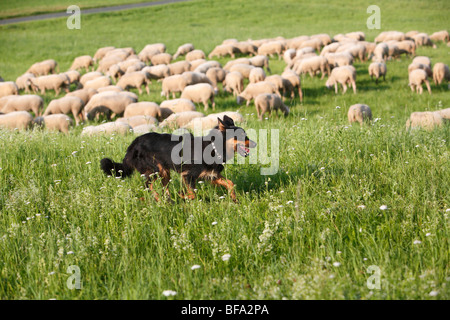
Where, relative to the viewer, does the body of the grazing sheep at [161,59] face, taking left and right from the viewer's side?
facing to the left of the viewer

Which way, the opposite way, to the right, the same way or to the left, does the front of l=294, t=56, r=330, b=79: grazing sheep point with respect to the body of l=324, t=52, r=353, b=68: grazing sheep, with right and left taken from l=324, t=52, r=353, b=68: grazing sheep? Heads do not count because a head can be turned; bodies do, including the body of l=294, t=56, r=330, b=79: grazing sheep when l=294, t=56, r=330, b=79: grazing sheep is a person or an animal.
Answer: the same way

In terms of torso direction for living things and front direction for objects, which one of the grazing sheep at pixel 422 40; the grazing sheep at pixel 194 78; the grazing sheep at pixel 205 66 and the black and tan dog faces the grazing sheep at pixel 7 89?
the grazing sheep at pixel 205 66

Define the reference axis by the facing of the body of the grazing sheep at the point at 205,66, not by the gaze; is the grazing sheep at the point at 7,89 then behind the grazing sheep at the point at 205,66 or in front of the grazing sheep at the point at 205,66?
in front

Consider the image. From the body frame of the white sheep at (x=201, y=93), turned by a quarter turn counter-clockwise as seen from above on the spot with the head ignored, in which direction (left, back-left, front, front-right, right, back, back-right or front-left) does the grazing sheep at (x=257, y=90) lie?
left

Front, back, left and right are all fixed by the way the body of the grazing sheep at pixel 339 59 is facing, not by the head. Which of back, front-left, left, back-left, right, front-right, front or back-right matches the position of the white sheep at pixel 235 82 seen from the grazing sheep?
front-left

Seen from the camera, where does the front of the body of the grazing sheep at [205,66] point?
to the viewer's left

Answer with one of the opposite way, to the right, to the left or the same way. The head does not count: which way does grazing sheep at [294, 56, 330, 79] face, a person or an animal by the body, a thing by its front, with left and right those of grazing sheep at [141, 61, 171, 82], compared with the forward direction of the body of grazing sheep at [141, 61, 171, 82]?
the same way

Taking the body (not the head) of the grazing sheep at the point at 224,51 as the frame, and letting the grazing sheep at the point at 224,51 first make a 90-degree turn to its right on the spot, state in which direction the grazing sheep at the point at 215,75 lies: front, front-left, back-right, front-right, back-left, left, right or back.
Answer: back
